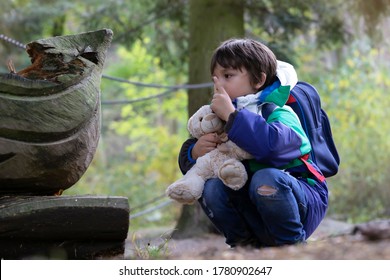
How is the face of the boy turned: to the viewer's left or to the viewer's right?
to the viewer's left

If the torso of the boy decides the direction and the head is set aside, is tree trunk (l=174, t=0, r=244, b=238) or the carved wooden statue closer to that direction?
the carved wooden statue

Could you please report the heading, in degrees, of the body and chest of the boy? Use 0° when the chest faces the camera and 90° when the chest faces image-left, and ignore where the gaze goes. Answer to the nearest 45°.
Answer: approximately 45°

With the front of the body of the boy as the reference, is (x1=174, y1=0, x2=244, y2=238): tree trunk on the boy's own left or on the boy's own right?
on the boy's own right

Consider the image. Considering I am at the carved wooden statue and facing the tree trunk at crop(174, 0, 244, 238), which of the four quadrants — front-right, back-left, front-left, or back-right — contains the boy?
front-right

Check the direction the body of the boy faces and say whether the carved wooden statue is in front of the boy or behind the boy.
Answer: in front
